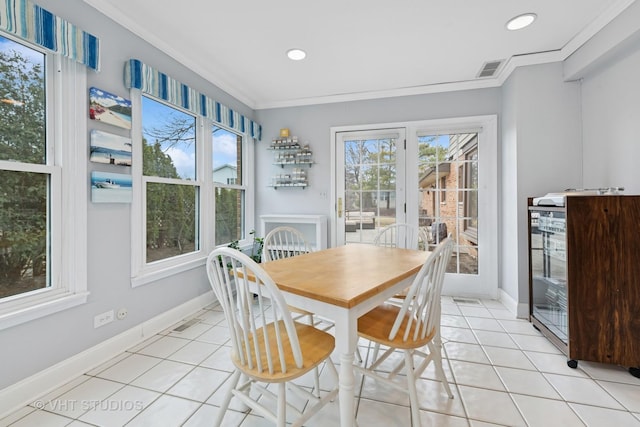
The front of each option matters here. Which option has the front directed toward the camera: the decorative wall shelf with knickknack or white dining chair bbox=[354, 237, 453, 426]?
the decorative wall shelf with knickknack

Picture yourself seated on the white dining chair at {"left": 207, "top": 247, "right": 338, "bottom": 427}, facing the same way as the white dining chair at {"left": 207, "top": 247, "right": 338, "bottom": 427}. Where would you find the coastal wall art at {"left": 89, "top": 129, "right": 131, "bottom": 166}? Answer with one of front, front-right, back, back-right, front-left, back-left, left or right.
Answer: left

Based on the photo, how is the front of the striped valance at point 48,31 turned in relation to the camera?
facing the viewer and to the right of the viewer

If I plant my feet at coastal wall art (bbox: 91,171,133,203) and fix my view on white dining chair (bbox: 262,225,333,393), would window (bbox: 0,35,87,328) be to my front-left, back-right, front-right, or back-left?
back-right

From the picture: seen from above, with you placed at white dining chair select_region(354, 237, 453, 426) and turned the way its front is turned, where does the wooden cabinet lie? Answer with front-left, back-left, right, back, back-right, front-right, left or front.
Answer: right

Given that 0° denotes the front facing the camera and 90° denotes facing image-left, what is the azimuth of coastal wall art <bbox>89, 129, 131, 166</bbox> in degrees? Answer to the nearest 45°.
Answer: approximately 315°

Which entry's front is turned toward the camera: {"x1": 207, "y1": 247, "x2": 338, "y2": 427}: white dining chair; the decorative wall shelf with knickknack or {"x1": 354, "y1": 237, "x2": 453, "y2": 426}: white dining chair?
the decorative wall shelf with knickknack

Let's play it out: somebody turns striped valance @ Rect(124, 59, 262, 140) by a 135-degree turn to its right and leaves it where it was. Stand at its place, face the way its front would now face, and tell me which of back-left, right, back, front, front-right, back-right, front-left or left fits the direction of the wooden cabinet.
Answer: back-left

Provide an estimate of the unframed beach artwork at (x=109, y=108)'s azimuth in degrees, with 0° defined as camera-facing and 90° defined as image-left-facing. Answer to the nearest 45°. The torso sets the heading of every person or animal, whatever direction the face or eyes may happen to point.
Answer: approximately 315°

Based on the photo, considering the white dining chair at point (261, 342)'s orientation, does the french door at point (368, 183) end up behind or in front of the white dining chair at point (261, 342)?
in front

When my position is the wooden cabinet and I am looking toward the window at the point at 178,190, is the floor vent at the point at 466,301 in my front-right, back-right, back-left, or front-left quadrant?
front-right

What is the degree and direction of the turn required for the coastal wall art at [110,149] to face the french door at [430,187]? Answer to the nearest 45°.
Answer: approximately 45° to its left

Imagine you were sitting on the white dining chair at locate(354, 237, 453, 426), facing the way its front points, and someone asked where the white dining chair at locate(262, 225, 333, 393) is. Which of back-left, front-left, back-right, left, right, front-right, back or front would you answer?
front

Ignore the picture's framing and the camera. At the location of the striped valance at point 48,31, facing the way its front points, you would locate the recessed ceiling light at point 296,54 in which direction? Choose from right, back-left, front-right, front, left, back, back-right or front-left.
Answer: front-left

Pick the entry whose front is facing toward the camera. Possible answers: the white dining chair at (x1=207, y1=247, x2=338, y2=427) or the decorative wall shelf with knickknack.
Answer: the decorative wall shelf with knickknack

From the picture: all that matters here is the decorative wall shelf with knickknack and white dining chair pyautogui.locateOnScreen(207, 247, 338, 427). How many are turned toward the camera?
1
